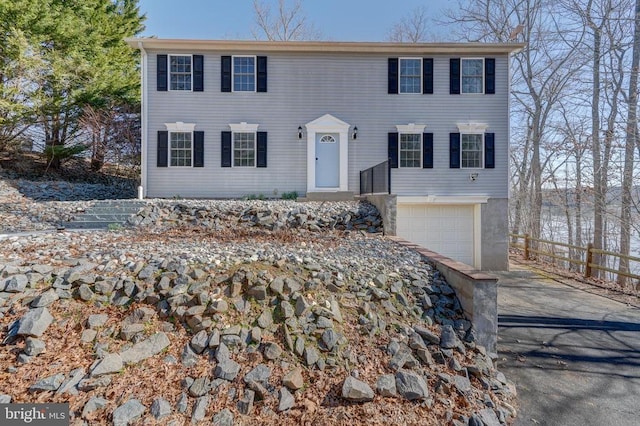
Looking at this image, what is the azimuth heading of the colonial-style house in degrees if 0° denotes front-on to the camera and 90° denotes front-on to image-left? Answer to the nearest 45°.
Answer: approximately 0°

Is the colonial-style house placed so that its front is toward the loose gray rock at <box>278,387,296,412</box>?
yes

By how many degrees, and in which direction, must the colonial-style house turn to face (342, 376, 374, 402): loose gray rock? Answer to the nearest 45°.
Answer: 0° — it already faces it

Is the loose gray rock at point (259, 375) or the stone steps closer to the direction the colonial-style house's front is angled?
the loose gray rock
